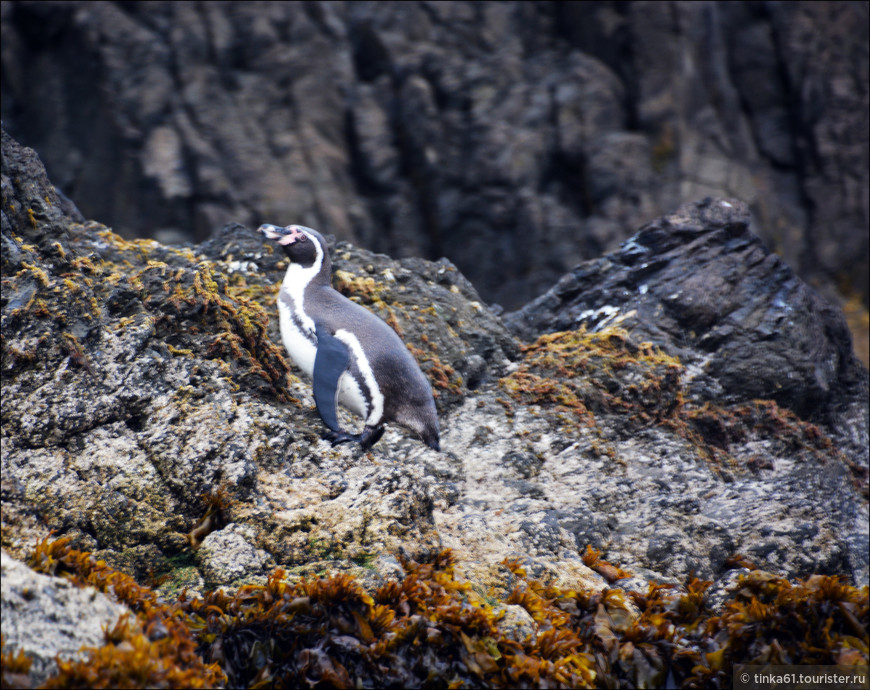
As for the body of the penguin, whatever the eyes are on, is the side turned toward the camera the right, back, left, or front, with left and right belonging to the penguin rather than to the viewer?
left

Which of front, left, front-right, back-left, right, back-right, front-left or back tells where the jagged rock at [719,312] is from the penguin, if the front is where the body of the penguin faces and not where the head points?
back-right
